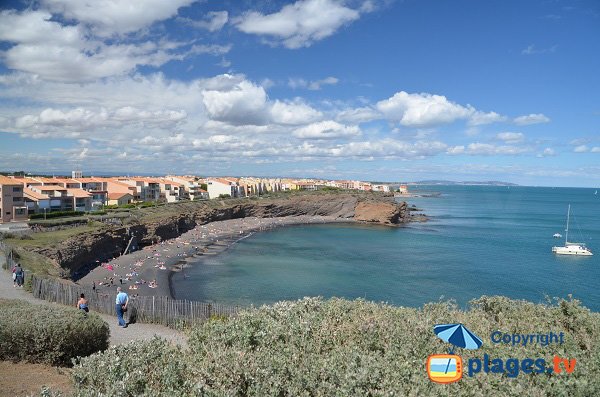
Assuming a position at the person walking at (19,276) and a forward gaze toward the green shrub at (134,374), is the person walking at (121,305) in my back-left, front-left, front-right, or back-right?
front-left

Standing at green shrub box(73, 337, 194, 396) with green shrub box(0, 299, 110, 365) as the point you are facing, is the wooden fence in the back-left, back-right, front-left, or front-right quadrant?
front-right

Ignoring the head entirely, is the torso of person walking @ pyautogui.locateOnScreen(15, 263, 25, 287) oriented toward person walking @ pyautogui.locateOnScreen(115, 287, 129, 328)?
no

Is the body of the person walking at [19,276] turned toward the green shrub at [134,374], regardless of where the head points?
no
